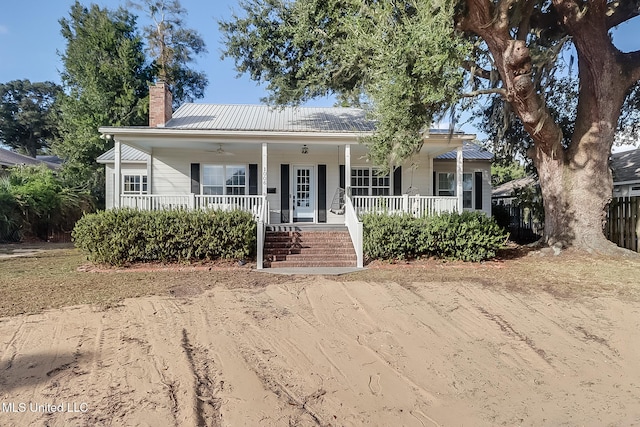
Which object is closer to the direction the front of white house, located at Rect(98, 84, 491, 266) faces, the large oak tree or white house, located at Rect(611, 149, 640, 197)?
the large oak tree

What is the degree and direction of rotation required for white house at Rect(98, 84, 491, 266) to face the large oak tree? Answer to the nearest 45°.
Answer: approximately 45° to its left

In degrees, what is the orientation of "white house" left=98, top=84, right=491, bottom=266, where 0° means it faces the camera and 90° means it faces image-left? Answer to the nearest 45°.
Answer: approximately 0°

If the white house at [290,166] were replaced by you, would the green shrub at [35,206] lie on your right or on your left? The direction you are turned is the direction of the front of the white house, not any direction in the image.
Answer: on your right

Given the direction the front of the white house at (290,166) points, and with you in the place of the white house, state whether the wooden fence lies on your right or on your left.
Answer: on your left

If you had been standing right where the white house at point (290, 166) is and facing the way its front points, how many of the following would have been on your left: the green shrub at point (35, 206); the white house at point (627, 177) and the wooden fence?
2

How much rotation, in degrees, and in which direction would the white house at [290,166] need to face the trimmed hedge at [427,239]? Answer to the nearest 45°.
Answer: approximately 45° to its left

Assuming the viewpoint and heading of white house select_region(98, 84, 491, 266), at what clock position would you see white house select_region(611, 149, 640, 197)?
white house select_region(611, 149, 640, 197) is roughly at 9 o'clock from white house select_region(98, 84, 491, 266).

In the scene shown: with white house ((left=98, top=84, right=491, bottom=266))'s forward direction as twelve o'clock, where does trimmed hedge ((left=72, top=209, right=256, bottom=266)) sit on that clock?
The trimmed hedge is roughly at 1 o'clock from the white house.
